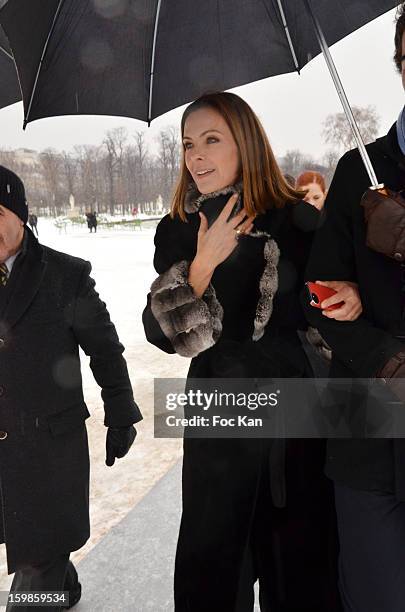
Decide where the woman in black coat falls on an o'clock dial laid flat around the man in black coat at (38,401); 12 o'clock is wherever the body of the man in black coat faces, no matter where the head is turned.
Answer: The woman in black coat is roughly at 8 o'clock from the man in black coat.

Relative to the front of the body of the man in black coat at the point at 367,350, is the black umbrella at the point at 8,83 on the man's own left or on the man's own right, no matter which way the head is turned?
on the man's own right

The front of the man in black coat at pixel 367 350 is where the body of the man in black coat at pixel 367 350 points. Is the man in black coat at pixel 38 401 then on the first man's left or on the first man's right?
on the first man's right

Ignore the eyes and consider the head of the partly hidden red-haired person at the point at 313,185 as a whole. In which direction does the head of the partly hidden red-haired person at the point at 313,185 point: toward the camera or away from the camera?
toward the camera

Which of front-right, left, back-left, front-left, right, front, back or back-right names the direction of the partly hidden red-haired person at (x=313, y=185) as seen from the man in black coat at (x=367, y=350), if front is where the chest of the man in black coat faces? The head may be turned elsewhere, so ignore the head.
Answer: back

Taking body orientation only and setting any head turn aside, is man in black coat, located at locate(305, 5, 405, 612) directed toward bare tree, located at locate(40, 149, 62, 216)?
no

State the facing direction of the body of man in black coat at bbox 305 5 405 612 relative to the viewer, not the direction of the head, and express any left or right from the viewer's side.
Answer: facing the viewer

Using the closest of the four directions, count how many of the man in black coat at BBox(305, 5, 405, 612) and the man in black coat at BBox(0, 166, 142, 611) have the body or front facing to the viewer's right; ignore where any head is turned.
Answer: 0

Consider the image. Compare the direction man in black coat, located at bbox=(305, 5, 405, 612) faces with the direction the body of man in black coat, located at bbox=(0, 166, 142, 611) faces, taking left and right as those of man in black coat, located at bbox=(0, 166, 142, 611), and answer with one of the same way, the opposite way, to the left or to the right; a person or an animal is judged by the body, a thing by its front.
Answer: the same way
